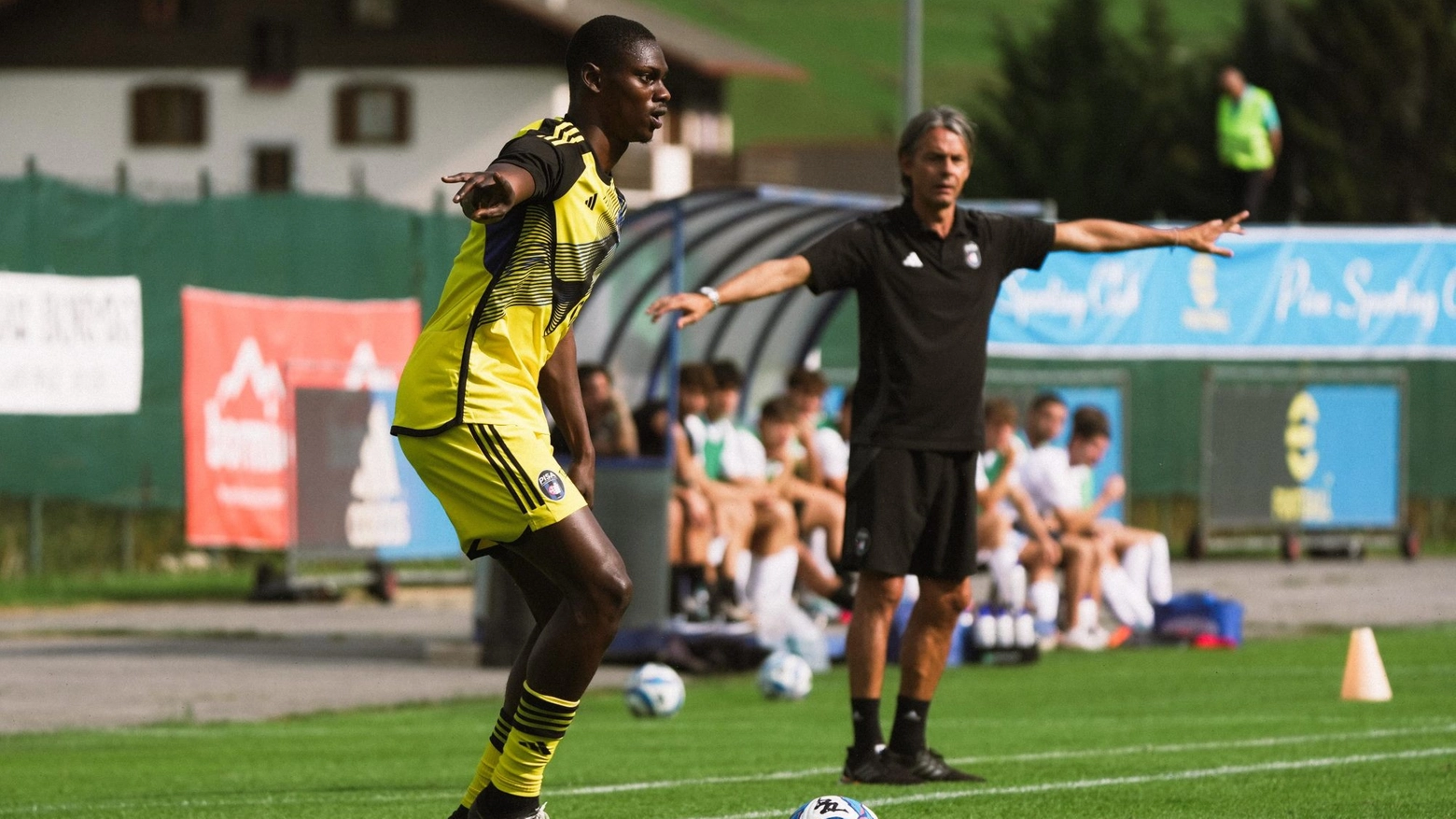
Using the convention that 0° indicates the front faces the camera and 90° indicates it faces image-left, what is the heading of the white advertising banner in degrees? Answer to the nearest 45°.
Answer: approximately 0°

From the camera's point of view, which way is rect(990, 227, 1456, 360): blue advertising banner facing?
toward the camera

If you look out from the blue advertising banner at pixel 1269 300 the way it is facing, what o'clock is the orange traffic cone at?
The orange traffic cone is roughly at 12 o'clock from the blue advertising banner.

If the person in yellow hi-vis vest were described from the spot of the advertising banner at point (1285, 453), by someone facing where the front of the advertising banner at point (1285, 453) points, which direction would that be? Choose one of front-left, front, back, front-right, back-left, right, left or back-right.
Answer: back

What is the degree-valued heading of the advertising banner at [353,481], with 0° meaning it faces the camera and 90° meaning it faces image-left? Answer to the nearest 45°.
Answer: approximately 0°

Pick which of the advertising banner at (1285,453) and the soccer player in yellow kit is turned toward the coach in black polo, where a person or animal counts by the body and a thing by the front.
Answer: the advertising banner

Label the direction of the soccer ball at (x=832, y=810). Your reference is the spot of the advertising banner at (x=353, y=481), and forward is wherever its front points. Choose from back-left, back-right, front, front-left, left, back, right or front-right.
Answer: front

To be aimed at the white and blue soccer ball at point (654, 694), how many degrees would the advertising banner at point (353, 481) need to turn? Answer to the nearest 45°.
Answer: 0° — it already faces it

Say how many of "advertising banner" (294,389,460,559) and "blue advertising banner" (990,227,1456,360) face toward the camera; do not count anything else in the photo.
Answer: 2

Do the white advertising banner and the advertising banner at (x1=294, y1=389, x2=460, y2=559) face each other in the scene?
no

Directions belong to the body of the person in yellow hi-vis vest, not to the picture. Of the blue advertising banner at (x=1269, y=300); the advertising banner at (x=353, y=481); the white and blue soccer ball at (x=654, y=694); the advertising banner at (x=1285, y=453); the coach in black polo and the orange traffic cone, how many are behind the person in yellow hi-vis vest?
0

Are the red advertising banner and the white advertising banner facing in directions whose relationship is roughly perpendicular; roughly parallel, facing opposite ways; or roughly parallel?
roughly parallel

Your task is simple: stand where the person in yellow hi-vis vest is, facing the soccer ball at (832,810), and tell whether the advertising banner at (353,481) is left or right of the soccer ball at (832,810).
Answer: right

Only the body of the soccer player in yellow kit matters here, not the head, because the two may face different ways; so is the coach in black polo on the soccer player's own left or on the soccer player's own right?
on the soccer player's own left

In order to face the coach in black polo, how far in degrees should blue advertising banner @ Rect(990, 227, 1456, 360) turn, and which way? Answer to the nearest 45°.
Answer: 0° — it already faces them
